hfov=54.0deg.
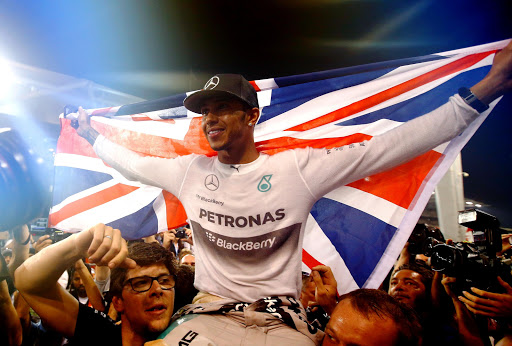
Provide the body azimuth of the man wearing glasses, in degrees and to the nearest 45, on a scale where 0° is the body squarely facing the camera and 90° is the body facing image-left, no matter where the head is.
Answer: approximately 315°

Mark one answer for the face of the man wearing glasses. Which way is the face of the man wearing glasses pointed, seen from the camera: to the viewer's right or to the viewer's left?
to the viewer's right
